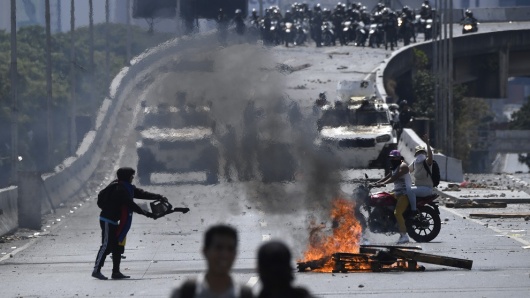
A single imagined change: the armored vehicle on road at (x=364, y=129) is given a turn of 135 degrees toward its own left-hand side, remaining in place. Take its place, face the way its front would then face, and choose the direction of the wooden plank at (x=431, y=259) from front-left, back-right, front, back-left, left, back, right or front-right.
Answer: back-right

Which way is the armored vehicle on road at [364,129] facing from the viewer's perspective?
toward the camera

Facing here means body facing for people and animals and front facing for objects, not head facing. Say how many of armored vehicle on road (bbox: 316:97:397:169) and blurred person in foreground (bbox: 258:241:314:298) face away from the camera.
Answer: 1

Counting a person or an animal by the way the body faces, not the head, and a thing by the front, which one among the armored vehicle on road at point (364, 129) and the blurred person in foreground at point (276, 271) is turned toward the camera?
the armored vehicle on road

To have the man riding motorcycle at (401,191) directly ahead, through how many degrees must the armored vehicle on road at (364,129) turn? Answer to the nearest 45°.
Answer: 0° — it already faces them

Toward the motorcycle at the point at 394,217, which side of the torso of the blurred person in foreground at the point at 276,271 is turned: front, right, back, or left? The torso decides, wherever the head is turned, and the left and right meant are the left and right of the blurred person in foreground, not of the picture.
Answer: front

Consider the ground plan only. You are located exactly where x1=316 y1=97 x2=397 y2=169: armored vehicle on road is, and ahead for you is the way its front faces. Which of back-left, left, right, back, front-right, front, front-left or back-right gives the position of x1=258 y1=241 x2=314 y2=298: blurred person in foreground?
front

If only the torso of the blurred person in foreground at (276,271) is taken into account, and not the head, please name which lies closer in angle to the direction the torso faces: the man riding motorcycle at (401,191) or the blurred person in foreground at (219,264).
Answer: the man riding motorcycle

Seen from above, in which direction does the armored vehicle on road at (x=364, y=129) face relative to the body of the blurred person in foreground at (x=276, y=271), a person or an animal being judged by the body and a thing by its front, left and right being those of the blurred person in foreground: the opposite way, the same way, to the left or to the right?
the opposite way

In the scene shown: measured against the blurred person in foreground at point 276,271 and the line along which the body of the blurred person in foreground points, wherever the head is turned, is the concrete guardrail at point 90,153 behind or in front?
in front

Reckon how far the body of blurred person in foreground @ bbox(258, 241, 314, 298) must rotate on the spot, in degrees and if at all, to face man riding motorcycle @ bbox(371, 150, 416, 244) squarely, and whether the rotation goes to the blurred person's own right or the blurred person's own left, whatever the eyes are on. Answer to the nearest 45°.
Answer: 0° — they already face them

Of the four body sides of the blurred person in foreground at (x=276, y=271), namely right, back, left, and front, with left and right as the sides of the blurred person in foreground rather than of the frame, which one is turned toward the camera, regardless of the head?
back

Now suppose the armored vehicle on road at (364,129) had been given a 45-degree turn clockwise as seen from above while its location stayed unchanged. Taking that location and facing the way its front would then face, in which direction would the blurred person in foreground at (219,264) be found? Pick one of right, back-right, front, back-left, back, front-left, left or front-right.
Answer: front-left

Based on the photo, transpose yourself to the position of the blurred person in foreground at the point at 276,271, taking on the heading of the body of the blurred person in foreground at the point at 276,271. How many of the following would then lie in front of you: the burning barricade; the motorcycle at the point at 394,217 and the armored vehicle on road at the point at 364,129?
3

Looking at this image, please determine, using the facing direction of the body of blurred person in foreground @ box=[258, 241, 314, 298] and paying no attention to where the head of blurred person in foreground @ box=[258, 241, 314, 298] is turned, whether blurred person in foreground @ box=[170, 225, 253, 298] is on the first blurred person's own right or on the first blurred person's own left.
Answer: on the first blurred person's own left

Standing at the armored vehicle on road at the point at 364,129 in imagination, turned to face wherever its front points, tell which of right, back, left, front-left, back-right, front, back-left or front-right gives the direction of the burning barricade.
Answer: front
